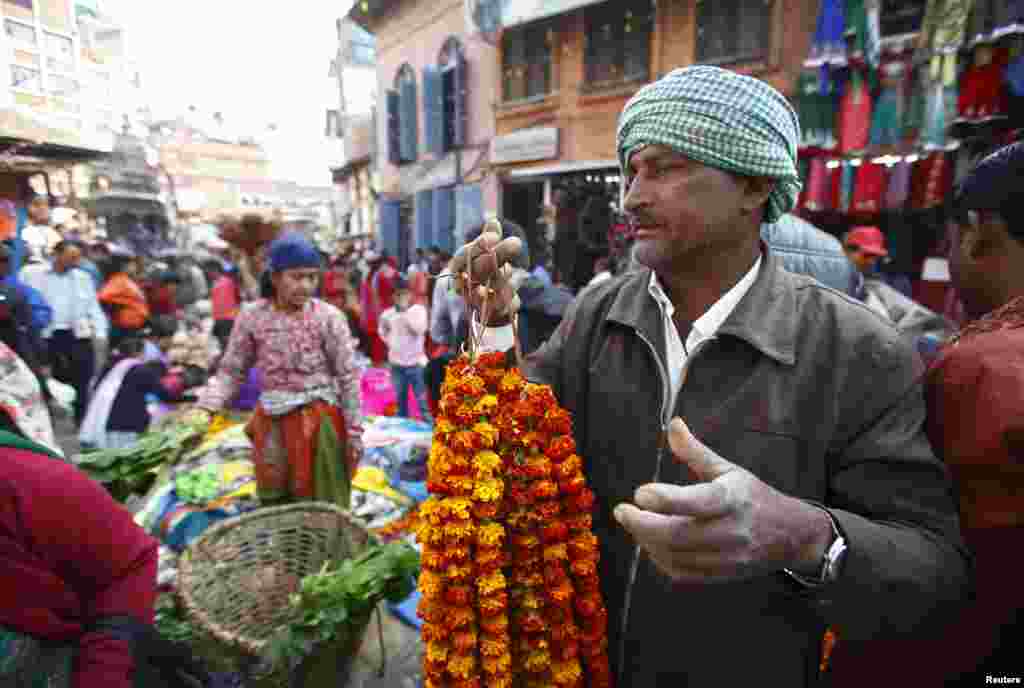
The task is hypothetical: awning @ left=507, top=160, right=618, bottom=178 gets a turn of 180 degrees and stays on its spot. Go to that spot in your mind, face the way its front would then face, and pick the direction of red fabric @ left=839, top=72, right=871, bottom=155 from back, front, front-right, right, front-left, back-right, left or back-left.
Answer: right

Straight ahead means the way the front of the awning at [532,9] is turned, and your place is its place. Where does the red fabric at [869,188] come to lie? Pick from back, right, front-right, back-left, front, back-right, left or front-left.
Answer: left

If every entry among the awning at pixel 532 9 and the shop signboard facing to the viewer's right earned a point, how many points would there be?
0

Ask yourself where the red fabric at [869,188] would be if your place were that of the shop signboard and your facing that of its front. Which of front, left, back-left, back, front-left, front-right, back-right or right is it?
left

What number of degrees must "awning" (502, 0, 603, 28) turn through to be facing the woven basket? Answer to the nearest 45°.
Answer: approximately 45° to its left

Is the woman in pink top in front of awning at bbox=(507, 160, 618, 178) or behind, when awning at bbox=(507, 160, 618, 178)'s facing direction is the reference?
in front

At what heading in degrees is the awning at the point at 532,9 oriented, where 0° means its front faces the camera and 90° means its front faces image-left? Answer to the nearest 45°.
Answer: approximately 45°

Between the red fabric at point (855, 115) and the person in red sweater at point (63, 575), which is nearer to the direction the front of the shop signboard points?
the person in red sweater

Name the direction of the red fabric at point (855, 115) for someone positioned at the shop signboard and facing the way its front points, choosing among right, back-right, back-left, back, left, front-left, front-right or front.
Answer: left

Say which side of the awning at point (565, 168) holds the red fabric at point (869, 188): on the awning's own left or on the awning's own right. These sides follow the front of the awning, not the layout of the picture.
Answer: on the awning's own left
